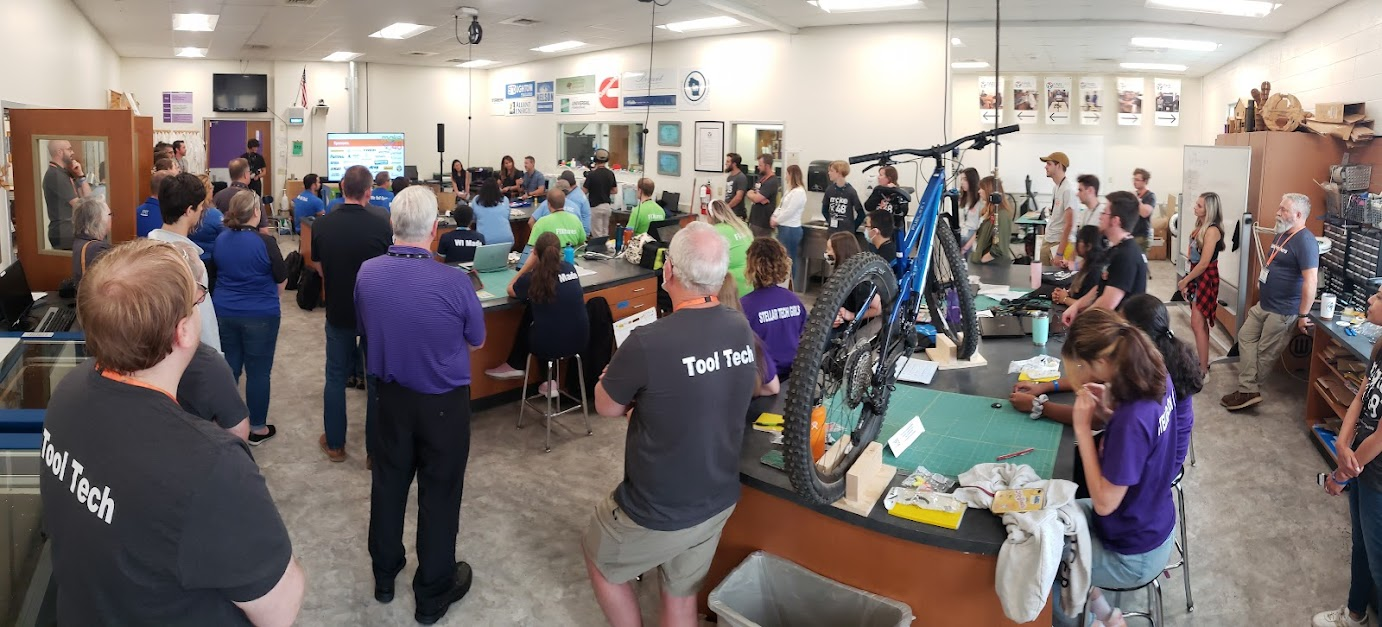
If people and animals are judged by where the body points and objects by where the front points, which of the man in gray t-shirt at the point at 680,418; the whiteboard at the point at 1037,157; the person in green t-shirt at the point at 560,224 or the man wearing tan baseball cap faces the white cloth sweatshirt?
the whiteboard

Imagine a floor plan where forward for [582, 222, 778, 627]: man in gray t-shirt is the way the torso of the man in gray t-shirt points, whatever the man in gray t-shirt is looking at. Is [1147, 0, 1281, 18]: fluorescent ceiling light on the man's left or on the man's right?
on the man's right

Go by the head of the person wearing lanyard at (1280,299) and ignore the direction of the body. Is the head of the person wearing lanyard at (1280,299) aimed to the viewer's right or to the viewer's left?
to the viewer's left

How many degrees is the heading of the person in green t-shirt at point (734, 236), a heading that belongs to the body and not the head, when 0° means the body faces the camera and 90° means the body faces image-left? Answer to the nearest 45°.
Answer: approximately 135°

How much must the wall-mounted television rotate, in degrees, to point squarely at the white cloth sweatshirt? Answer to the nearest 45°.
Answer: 0° — it already faces it

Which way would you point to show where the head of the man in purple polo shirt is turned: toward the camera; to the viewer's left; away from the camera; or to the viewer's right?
away from the camera

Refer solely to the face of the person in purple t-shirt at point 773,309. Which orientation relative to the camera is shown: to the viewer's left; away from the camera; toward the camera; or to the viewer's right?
away from the camera

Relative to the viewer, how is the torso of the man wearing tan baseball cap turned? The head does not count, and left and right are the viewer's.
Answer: facing to the left of the viewer

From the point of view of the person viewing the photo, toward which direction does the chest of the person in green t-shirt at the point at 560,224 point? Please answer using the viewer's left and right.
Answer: facing away from the viewer

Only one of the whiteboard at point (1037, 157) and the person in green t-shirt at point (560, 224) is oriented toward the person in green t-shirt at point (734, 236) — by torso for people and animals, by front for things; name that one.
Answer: the whiteboard

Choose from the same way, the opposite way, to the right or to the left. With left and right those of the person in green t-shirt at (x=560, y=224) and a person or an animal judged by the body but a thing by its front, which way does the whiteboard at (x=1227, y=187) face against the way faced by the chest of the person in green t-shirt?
to the left

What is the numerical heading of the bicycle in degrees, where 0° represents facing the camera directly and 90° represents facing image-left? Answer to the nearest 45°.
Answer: approximately 225°

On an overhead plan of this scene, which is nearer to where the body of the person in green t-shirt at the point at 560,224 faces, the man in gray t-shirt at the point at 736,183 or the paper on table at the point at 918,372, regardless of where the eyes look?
the man in gray t-shirt

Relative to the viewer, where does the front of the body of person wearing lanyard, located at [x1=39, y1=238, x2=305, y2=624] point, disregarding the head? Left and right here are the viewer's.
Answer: facing away from the viewer and to the right of the viewer

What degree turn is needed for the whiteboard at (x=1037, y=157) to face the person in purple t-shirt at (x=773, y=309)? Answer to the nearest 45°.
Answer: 0° — it already faces them
